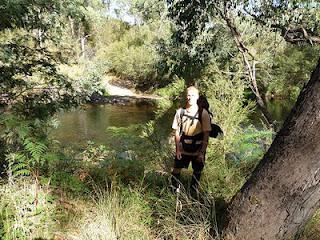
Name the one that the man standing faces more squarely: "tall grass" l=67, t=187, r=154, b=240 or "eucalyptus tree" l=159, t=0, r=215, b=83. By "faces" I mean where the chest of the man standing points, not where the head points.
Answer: the tall grass

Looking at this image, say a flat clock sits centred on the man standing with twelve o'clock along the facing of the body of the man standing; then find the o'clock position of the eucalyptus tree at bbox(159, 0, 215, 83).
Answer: The eucalyptus tree is roughly at 6 o'clock from the man standing.

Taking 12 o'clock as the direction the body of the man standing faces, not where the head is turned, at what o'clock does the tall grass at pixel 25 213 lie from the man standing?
The tall grass is roughly at 1 o'clock from the man standing.

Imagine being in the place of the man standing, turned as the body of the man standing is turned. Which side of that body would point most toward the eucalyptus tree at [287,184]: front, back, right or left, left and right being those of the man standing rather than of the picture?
front

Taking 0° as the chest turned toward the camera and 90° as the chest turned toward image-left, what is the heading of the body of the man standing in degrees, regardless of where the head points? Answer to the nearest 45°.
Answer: approximately 0°

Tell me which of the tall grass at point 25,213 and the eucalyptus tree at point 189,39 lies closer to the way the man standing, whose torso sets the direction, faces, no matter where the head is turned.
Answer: the tall grass

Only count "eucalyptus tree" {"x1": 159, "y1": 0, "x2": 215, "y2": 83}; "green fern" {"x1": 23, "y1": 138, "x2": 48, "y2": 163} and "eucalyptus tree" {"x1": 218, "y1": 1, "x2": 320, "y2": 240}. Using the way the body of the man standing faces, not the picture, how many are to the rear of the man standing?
1

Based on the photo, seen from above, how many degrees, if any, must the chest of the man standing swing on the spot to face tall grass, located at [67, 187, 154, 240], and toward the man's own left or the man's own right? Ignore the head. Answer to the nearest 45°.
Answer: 0° — they already face it

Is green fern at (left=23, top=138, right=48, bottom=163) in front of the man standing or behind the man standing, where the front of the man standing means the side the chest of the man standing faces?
in front
